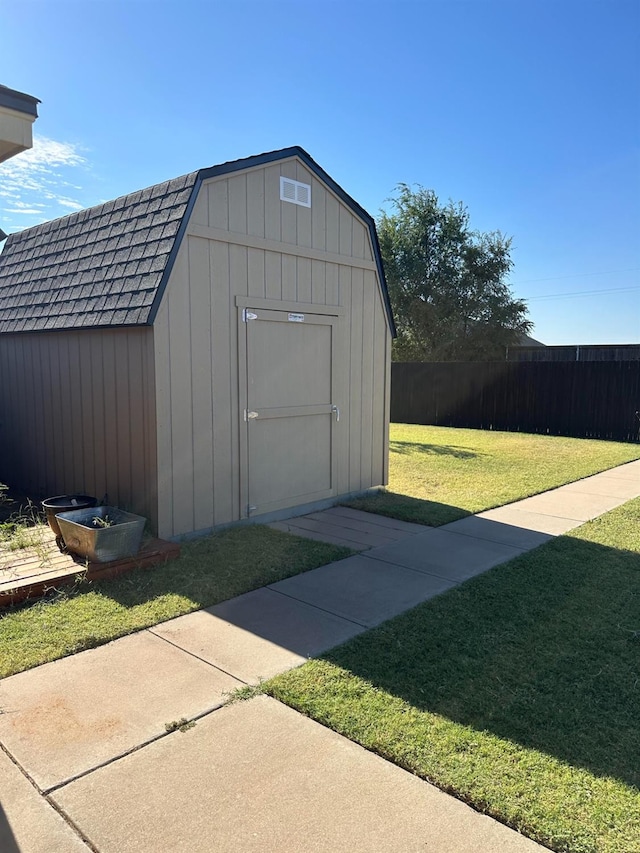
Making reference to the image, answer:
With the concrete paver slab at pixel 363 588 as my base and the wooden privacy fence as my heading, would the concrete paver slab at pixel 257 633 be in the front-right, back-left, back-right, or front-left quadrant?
back-left

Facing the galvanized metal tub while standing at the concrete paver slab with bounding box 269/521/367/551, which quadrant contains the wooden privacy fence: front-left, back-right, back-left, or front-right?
back-right

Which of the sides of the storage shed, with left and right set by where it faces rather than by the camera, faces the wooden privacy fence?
left

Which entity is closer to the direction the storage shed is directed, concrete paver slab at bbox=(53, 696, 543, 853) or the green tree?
the concrete paver slab

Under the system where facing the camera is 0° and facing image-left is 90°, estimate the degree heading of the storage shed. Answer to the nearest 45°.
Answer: approximately 315°

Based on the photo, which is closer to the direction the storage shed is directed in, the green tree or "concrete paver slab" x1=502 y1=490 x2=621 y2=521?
the concrete paver slab

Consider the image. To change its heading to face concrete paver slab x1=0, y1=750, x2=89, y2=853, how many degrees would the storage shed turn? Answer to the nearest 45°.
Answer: approximately 45° to its right

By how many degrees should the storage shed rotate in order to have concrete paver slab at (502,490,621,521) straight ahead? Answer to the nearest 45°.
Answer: approximately 45° to its left

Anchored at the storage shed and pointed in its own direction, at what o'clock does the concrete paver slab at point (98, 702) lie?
The concrete paver slab is roughly at 2 o'clock from the storage shed.
